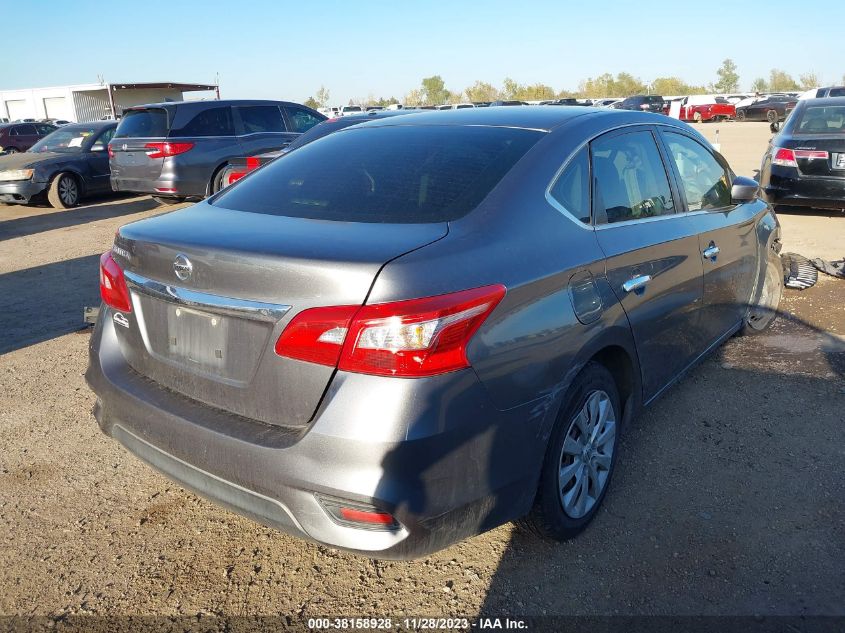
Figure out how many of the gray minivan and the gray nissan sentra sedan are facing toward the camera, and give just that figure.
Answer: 0

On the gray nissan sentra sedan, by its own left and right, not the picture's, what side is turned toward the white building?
left

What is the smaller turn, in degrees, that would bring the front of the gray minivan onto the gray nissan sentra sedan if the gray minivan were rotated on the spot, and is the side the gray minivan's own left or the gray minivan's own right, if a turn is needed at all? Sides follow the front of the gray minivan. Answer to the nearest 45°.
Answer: approximately 135° to the gray minivan's own right

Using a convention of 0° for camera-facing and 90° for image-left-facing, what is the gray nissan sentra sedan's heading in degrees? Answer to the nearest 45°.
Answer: approximately 225°

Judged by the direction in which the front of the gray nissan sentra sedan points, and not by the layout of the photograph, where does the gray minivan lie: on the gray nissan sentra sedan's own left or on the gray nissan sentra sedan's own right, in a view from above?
on the gray nissan sentra sedan's own left

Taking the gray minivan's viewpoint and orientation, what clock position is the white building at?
The white building is roughly at 10 o'clock from the gray minivan.

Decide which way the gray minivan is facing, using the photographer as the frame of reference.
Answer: facing away from the viewer and to the right of the viewer
